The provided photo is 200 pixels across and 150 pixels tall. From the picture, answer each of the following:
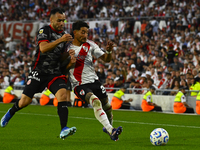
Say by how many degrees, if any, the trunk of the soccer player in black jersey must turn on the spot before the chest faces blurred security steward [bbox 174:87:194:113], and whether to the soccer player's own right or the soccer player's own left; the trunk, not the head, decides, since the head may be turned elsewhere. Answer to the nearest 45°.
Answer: approximately 90° to the soccer player's own left

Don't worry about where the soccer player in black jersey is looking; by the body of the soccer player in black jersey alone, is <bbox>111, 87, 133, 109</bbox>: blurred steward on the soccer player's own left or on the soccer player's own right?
on the soccer player's own left

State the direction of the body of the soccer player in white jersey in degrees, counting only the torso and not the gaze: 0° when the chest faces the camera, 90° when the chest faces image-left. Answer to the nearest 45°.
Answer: approximately 315°

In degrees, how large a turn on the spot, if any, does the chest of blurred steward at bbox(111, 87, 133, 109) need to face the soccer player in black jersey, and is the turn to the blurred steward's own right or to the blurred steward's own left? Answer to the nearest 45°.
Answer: approximately 90° to the blurred steward's own right

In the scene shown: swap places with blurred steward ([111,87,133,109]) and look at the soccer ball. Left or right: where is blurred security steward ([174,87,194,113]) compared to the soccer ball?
left
